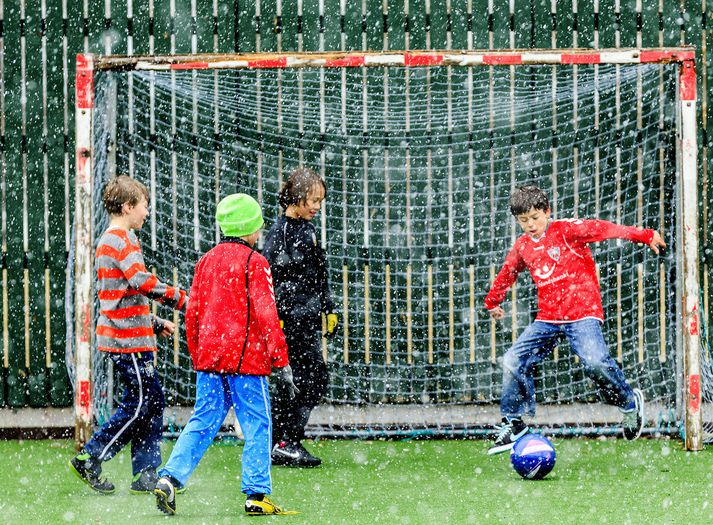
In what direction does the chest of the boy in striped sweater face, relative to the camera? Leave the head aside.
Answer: to the viewer's right

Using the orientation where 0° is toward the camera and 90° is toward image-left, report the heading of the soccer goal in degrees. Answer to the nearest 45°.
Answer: approximately 0°

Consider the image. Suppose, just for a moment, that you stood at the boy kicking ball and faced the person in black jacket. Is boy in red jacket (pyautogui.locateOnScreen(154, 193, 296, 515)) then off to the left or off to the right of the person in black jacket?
left

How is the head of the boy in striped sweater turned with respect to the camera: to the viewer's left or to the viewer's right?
to the viewer's right

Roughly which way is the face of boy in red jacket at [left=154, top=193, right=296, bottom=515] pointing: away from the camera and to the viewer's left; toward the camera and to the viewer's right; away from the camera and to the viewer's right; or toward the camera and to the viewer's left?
away from the camera and to the viewer's right
